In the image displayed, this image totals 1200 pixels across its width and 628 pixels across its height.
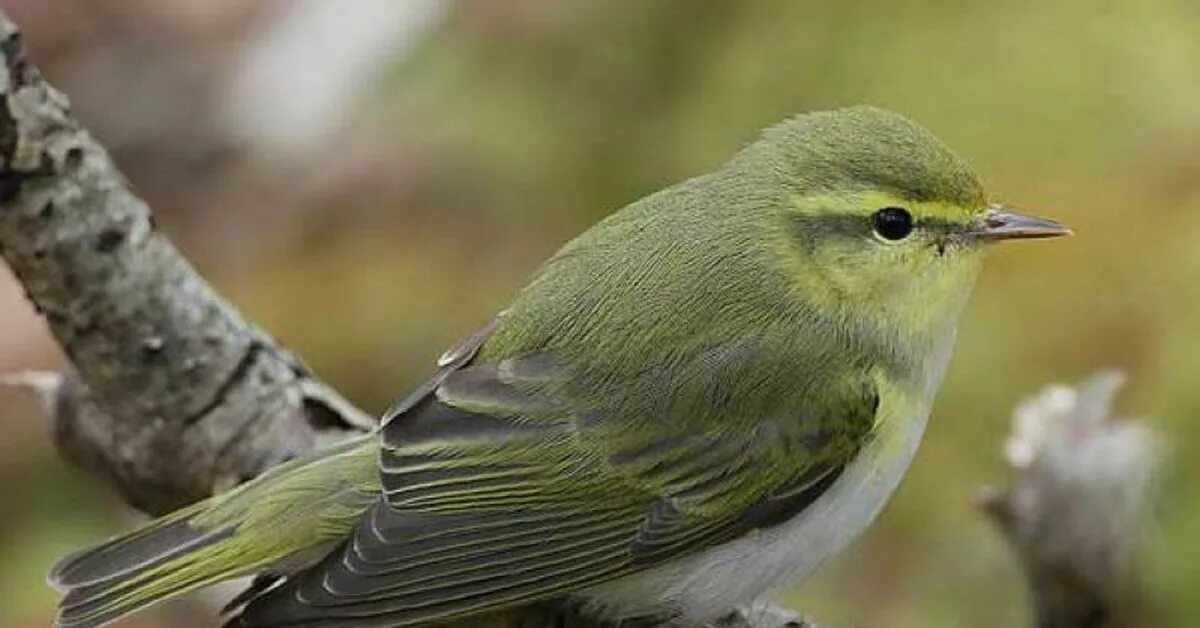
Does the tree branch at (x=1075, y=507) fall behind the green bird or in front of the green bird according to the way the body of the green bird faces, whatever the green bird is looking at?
in front

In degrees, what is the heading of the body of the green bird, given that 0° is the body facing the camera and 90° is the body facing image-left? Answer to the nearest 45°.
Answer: approximately 270°
